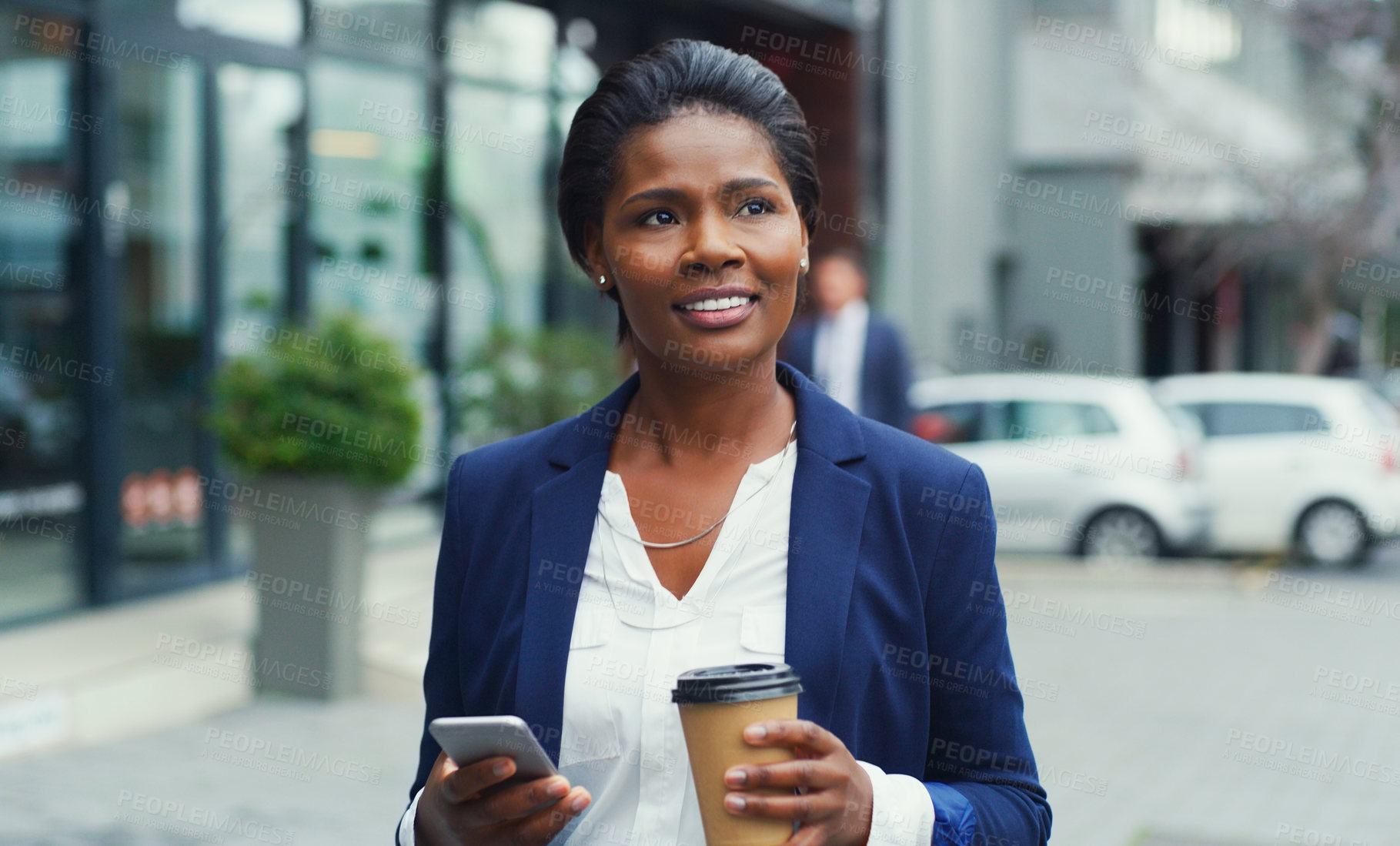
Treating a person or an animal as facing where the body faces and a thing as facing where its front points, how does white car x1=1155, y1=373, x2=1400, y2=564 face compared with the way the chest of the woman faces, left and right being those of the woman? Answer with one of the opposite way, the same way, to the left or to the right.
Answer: to the right

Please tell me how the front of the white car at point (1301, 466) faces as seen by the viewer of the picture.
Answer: facing to the left of the viewer

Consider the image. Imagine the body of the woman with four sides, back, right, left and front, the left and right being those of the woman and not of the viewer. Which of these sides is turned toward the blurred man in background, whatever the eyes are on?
back

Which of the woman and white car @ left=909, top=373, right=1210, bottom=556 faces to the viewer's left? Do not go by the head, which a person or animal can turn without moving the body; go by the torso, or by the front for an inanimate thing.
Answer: the white car

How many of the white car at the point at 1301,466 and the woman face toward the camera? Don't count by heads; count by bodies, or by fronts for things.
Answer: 1

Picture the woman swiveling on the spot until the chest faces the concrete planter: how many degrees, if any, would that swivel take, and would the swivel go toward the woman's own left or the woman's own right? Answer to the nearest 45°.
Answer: approximately 180°

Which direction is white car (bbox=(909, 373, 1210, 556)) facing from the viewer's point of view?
to the viewer's left

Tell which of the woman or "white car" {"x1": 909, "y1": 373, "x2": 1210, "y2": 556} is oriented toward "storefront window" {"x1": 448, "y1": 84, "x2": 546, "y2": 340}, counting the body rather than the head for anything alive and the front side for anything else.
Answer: the white car
